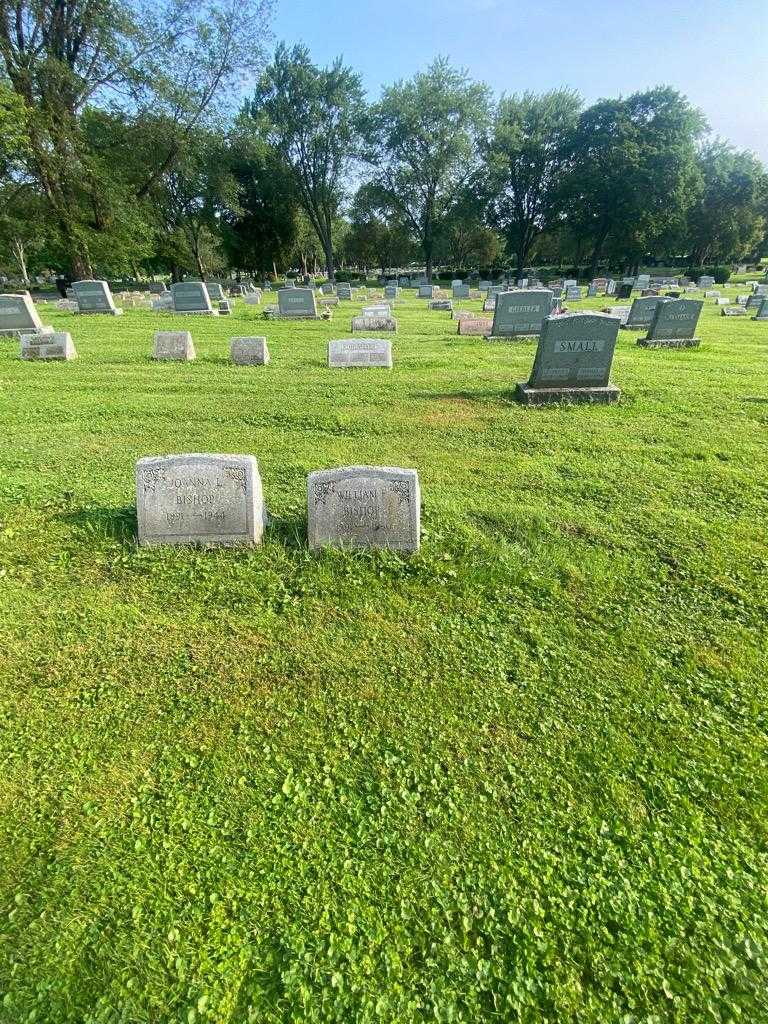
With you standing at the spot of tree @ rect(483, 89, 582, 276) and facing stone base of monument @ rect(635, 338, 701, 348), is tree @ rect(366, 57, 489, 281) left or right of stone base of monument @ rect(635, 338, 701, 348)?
right

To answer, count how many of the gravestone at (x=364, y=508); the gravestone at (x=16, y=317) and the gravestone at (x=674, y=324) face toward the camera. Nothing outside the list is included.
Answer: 3

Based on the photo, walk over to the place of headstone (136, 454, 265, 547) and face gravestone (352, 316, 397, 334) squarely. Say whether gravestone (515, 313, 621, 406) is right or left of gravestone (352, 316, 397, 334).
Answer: right

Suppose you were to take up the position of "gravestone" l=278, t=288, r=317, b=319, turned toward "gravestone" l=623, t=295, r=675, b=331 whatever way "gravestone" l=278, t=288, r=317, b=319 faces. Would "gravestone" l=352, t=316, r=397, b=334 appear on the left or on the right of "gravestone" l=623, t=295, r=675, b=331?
right

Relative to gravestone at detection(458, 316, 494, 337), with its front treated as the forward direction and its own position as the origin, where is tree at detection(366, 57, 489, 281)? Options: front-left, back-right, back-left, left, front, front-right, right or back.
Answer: back

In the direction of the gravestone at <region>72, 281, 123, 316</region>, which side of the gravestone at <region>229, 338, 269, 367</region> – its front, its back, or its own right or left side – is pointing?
back

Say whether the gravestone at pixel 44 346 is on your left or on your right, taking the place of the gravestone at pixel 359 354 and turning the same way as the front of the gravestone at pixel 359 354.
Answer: on your right

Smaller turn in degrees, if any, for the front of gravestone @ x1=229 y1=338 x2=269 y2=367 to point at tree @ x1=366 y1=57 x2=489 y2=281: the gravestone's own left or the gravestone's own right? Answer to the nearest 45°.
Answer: approximately 180°

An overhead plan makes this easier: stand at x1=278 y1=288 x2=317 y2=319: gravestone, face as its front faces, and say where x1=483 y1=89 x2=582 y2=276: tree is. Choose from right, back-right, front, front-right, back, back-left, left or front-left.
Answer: back-left

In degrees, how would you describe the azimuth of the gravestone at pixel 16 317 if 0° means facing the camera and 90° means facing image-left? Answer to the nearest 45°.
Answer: approximately 0°

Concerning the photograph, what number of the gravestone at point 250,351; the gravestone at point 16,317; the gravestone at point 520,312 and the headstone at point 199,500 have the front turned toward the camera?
4

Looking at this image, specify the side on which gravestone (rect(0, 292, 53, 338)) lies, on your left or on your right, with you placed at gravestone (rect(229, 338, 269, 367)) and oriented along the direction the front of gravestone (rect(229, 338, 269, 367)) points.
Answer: on your right

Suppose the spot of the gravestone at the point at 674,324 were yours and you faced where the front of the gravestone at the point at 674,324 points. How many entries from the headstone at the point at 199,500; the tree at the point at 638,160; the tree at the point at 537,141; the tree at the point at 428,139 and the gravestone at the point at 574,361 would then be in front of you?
2

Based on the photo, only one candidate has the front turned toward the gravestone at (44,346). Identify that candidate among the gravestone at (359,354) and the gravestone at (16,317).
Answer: the gravestone at (16,317)

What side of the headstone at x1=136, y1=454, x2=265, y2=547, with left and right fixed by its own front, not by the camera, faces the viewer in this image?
front

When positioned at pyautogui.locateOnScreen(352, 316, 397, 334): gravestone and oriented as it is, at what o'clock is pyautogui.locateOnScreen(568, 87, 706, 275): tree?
The tree is roughly at 7 o'clock from the gravestone.

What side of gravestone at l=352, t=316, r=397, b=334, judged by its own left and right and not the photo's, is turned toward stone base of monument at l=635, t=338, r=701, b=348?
left

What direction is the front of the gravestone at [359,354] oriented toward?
toward the camera
